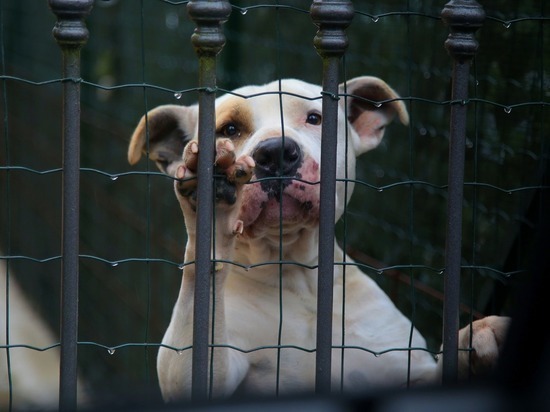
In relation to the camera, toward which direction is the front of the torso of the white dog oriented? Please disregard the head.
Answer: toward the camera
